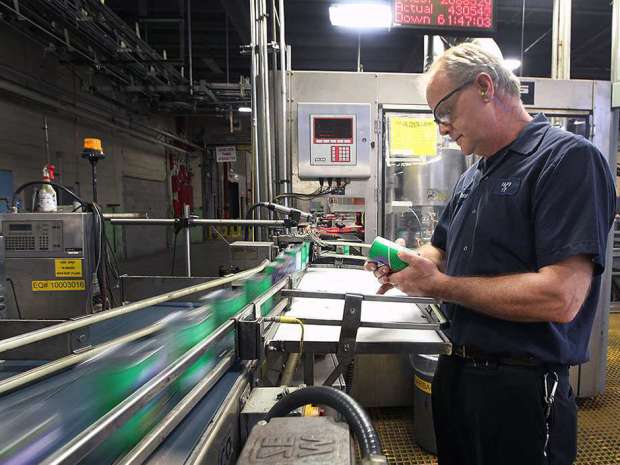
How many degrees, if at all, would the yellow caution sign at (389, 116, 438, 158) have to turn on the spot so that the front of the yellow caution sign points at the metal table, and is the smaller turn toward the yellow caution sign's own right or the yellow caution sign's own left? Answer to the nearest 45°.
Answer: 0° — it already faces it

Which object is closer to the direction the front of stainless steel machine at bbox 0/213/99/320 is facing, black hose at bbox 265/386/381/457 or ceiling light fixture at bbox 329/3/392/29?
the black hose

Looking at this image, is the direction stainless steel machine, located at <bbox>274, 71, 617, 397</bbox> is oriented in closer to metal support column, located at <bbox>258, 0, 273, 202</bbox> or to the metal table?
the metal table

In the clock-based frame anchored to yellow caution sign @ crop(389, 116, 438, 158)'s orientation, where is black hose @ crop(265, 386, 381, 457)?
The black hose is roughly at 12 o'clock from the yellow caution sign.

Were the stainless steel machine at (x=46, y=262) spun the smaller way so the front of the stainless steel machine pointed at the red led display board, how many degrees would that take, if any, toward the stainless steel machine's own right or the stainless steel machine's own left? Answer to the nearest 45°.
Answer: approximately 90° to the stainless steel machine's own left

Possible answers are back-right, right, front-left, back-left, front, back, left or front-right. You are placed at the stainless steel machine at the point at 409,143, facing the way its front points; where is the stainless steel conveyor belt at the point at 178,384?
front

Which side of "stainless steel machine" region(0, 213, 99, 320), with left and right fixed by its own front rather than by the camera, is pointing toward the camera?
front

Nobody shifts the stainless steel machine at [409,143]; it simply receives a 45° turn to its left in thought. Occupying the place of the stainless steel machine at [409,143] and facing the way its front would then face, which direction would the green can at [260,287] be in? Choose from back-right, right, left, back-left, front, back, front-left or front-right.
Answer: front-right

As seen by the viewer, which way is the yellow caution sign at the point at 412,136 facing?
toward the camera

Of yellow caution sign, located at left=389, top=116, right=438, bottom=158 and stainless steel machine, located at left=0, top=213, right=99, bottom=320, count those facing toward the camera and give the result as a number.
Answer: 2

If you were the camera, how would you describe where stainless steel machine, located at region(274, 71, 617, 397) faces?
facing the viewer

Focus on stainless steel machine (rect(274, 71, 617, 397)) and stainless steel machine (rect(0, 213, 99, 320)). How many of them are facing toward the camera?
2

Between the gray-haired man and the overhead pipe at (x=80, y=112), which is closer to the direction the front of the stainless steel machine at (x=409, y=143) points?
the gray-haired man

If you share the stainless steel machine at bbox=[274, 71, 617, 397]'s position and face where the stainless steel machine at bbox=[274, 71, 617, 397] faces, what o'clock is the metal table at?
The metal table is roughly at 12 o'clock from the stainless steel machine.
